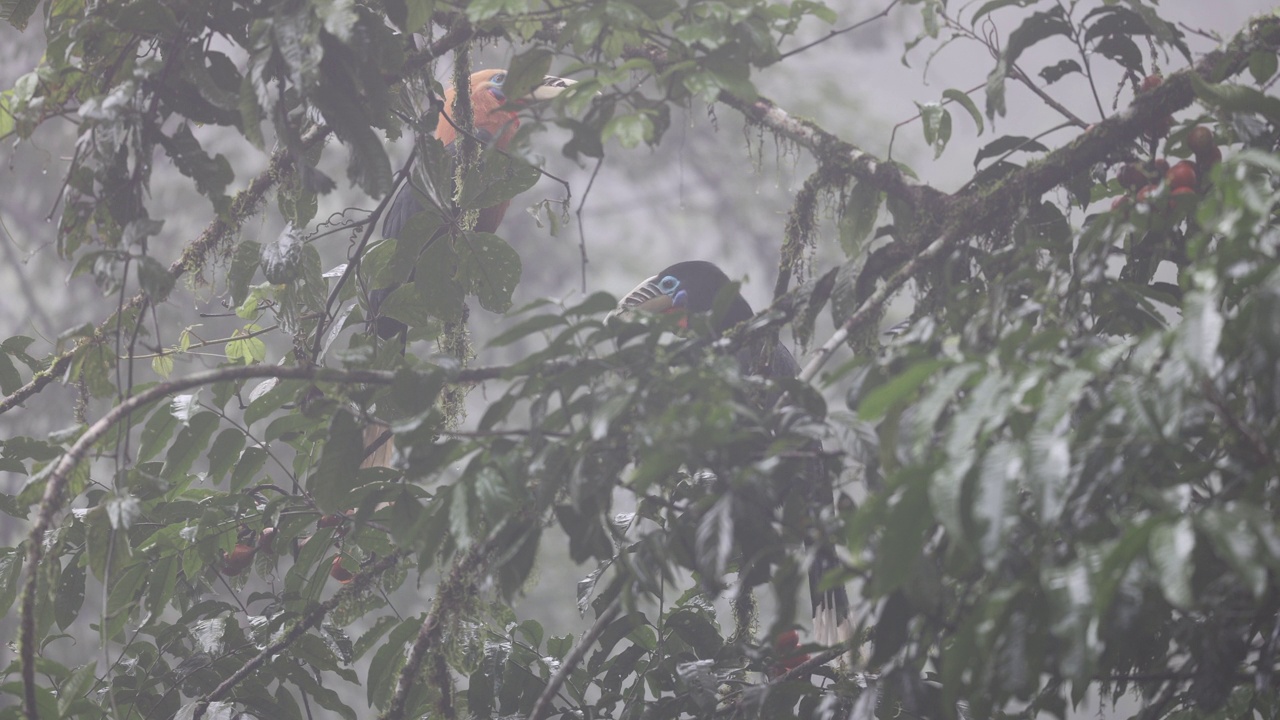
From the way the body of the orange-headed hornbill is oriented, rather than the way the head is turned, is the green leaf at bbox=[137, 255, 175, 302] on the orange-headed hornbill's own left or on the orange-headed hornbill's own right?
on the orange-headed hornbill's own right
